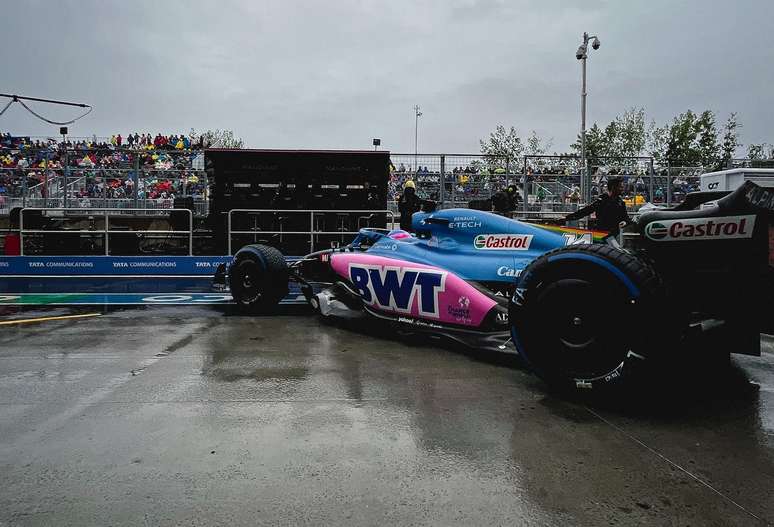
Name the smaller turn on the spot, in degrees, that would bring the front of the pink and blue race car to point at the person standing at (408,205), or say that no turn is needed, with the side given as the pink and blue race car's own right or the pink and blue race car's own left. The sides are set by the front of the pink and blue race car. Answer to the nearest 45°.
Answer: approximately 45° to the pink and blue race car's own right

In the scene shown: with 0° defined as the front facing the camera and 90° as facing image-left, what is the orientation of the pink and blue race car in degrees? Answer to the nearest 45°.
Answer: approximately 135°

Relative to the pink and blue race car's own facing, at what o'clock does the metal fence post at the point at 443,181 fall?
The metal fence post is roughly at 1 o'clock from the pink and blue race car.

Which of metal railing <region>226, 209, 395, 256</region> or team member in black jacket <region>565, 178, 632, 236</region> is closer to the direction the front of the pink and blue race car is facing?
the metal railing

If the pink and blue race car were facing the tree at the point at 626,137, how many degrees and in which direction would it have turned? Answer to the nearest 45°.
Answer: approximately 45° to its right

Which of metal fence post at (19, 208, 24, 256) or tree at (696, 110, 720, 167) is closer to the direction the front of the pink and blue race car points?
the metal fence post

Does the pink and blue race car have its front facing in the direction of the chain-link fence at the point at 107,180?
yes

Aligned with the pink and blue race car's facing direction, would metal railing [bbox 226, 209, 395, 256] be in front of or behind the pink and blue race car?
in front

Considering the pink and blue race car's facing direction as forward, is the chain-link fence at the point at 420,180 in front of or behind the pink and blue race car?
in front

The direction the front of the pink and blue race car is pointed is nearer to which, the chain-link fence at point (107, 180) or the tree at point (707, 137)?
the chain-link fence

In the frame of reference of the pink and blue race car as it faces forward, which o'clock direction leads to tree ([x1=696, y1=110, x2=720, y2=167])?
The tree is roughly at 2 o'clock from the pink and blue race car.
